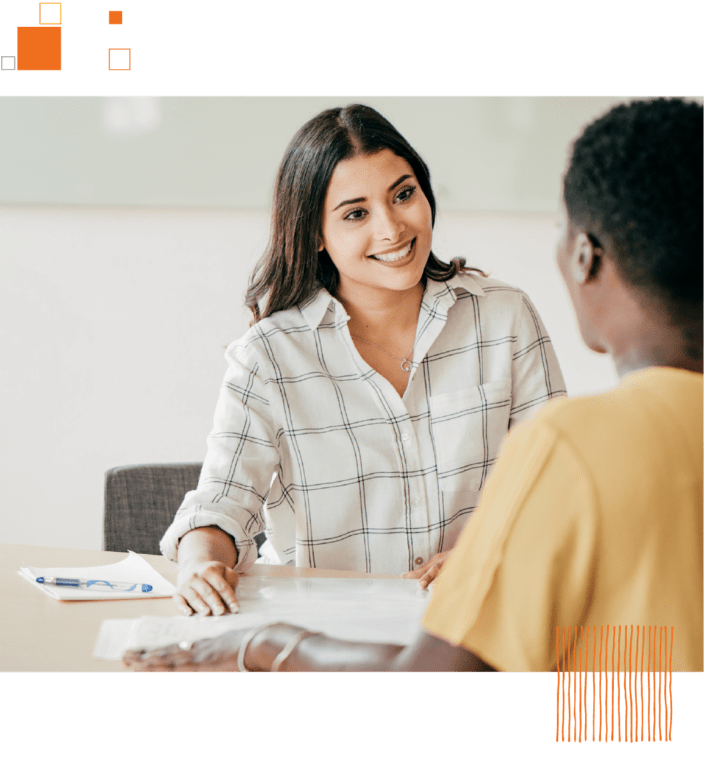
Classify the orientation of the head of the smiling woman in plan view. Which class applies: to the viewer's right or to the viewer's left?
to the viewer's right

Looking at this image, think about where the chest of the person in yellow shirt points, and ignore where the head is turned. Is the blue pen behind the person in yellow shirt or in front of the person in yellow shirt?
in front

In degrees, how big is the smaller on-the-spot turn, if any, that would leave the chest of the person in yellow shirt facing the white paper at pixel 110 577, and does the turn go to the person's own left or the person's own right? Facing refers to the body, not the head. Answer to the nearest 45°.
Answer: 0° — they already face it

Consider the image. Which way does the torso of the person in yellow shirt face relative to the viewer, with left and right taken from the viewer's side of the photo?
facing away from the viewer and to the left of the viewer

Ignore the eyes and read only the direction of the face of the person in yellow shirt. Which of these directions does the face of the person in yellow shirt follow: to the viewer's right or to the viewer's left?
to the viewer's left

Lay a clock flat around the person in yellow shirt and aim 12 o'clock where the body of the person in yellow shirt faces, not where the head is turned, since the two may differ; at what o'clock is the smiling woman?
The smiling woman is roughly at 1 o'clock from the person in yellow shirt.
